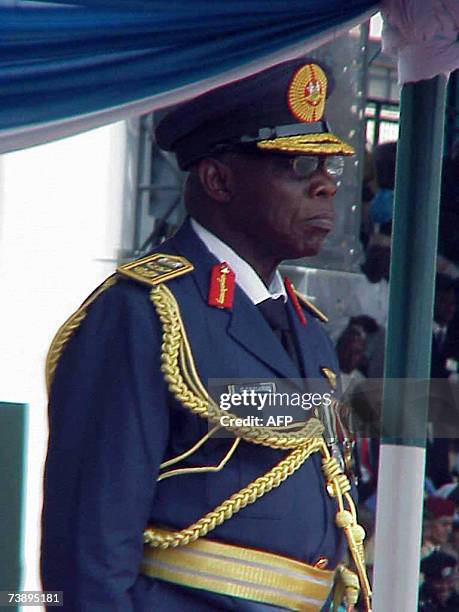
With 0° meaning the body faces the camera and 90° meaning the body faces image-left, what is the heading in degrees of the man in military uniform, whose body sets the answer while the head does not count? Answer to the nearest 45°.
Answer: approximately 315°
